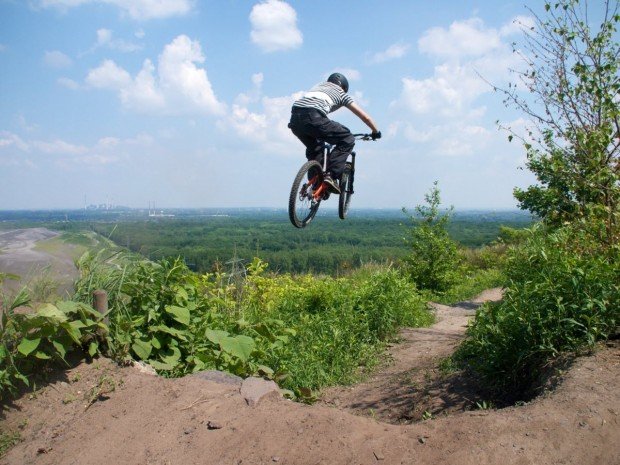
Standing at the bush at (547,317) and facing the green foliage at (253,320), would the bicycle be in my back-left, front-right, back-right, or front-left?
front-right

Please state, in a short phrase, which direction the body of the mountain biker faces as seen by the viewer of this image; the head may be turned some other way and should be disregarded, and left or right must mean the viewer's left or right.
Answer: facing away from the viewer and to the right of the viewer

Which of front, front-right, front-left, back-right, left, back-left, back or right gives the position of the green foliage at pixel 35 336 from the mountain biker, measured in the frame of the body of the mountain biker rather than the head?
back

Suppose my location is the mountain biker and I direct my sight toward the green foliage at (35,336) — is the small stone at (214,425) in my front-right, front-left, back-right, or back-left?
front-left

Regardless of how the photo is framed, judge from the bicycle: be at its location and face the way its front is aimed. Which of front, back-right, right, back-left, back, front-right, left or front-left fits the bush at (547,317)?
right

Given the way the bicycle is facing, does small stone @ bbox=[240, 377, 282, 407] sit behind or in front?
behind

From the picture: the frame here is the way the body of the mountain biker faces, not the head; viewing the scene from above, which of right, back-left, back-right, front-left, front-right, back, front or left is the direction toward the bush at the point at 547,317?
right

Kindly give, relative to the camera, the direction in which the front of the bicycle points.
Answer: facing away from the viewer and to the right of the viewer

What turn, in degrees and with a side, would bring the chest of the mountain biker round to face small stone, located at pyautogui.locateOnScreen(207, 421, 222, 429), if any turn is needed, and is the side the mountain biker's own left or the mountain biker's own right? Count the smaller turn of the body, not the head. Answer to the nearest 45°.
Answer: approximately 135° to the mountain biker's own right
